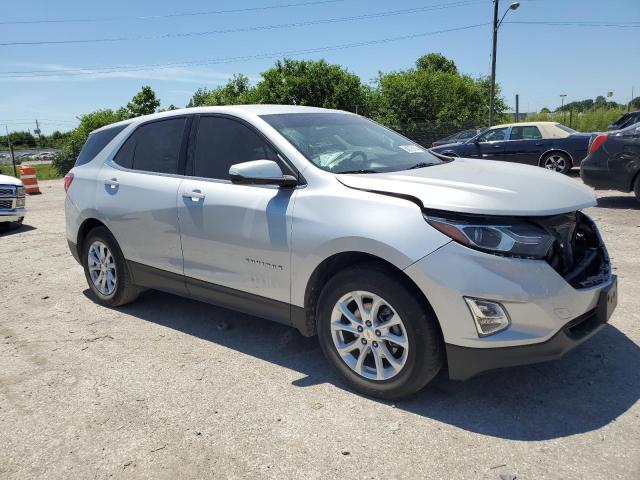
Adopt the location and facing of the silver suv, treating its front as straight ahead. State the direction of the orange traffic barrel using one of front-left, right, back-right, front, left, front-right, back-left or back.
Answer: back

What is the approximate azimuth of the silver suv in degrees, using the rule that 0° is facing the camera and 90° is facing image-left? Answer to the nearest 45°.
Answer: approximately 315°

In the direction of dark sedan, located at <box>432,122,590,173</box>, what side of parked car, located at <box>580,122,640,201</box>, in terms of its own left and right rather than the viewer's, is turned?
left

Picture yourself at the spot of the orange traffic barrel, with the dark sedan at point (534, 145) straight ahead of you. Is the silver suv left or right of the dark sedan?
right

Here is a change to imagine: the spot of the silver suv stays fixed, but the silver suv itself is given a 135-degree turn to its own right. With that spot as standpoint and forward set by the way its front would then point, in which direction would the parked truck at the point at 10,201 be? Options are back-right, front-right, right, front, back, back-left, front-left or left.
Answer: front-right

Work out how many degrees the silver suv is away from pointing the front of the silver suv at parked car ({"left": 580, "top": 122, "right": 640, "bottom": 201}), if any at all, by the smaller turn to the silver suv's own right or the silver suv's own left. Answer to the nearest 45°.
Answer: approximately 90° to the silver suv's own left

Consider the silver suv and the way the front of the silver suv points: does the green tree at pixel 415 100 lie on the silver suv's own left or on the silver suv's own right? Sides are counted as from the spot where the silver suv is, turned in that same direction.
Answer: on the silver suv's own left

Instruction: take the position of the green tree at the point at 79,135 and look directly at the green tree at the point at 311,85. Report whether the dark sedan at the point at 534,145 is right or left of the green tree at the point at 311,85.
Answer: right

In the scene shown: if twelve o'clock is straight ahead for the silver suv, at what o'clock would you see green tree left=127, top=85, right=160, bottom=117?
The green tree is roughly at 7 o'clock from the silver suv.
